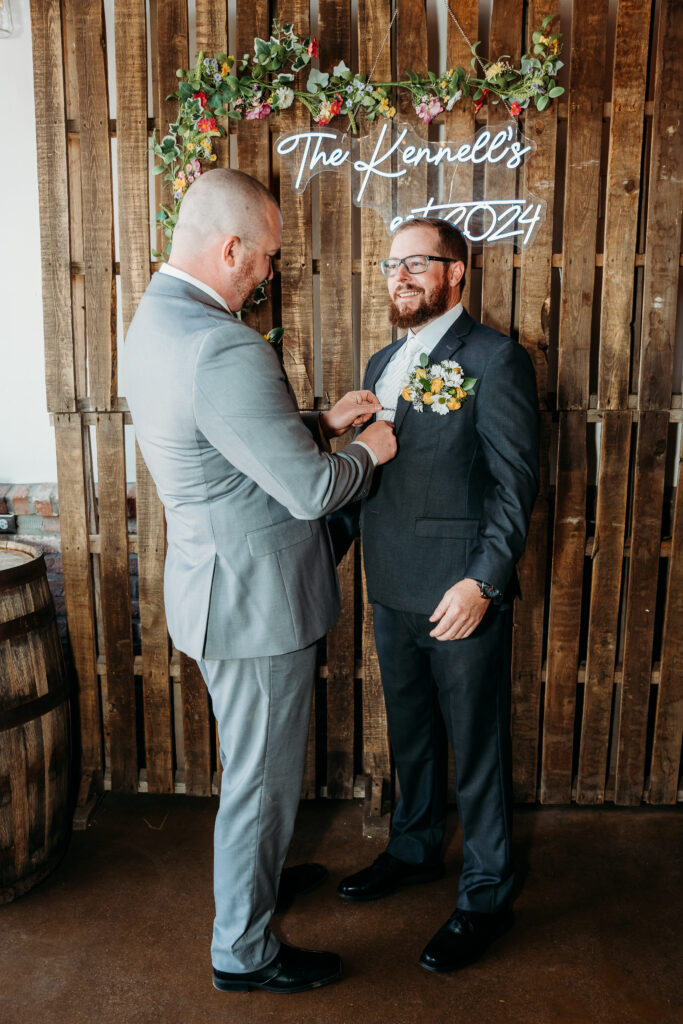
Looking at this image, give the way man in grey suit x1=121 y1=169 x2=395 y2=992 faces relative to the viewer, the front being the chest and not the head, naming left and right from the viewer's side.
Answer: facing away from the viewer and to the right of the viewer

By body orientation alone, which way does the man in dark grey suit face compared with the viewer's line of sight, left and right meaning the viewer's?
facing the viewer and to the left of the viewer

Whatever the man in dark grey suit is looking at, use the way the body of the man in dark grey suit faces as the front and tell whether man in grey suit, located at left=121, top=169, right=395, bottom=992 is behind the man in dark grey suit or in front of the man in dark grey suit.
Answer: in front

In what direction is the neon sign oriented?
toward the camera

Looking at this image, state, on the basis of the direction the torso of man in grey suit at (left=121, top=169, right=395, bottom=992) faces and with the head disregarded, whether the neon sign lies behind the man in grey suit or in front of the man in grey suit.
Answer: in front

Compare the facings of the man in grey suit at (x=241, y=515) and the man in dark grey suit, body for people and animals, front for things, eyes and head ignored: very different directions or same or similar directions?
very different directions

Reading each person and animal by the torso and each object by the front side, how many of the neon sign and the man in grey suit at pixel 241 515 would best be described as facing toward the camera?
1

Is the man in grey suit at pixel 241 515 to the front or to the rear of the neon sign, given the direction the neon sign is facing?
to the front

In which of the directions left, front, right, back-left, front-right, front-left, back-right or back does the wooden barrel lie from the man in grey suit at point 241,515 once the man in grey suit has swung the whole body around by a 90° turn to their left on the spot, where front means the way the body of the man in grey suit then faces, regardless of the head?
front
